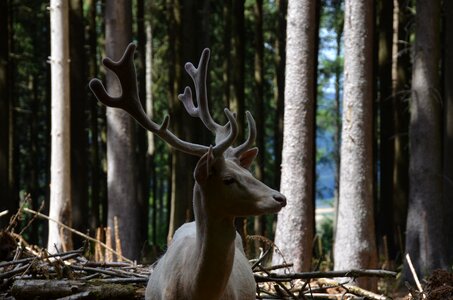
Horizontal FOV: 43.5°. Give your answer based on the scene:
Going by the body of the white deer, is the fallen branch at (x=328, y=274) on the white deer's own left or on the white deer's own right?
on the white deer's own left

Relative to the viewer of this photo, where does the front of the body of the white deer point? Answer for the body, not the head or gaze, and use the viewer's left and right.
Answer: facing the viewer and to the right of the viewer
